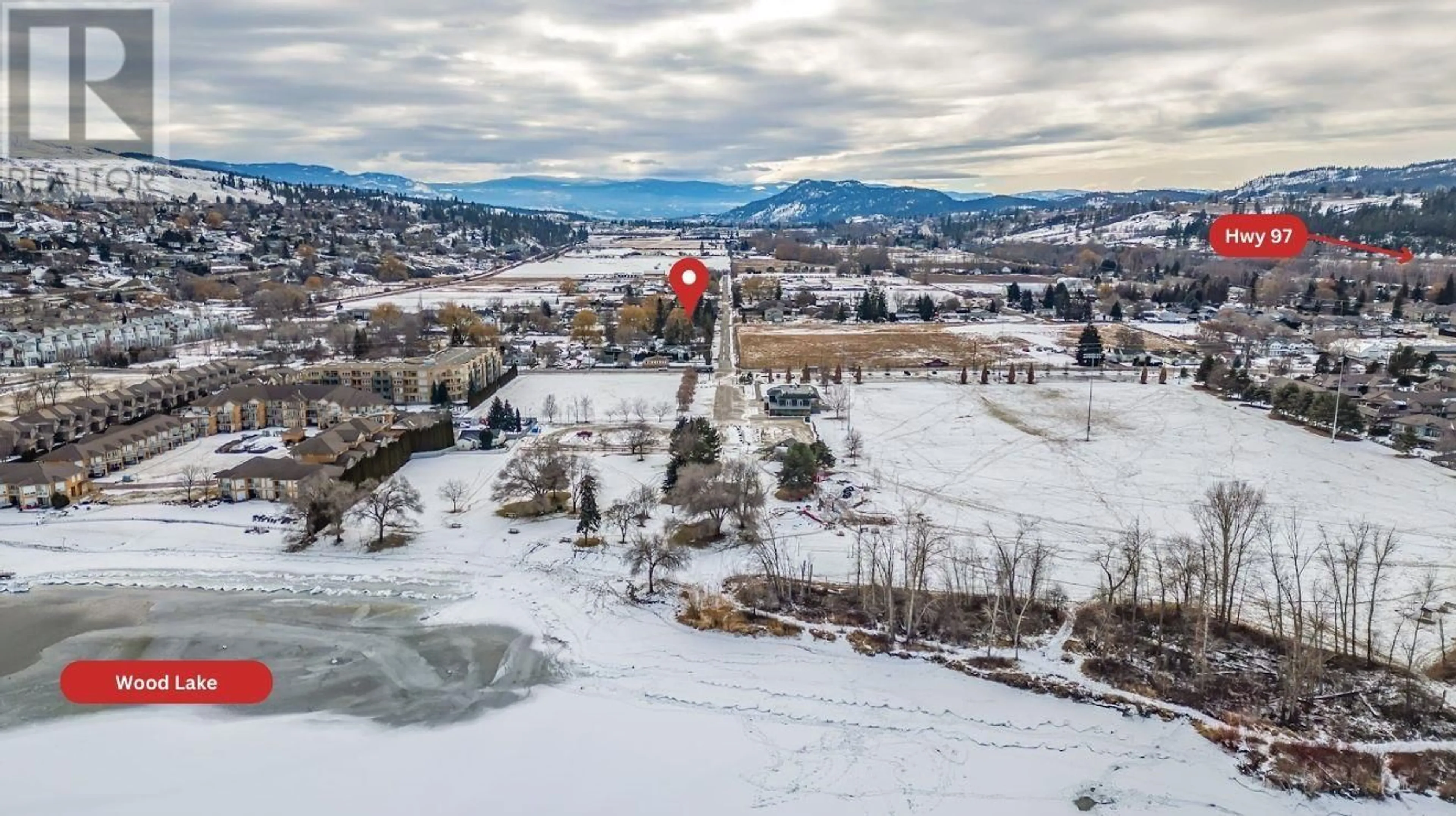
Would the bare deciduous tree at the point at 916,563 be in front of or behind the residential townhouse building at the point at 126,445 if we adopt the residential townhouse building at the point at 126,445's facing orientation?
in front

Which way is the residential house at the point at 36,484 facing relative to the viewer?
toward the camera

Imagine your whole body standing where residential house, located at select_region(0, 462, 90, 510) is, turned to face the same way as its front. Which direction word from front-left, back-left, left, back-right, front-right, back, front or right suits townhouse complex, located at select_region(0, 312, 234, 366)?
back

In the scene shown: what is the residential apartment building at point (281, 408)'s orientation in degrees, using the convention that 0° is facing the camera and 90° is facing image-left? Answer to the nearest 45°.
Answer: approximately 0°

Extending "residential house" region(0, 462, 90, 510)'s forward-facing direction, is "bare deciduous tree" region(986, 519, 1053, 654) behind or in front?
in front

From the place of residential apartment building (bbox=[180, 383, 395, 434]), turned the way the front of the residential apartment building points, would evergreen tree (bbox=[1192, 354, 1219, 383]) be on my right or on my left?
on my left

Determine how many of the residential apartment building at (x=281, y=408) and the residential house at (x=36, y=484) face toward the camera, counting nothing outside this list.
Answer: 2
